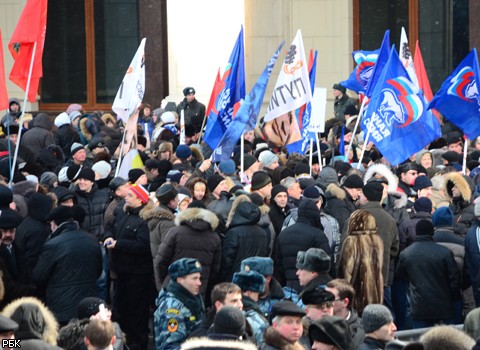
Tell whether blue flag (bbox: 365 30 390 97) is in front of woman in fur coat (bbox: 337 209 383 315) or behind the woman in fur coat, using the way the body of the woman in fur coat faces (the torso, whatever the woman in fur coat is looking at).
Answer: in front

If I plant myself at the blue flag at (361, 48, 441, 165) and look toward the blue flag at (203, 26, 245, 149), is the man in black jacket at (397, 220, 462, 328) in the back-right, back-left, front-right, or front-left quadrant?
back-left

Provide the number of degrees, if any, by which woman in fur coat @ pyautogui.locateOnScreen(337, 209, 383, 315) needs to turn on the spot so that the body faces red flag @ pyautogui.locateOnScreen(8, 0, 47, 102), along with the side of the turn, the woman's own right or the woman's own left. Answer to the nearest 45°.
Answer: approximately 45° to the woman's own left

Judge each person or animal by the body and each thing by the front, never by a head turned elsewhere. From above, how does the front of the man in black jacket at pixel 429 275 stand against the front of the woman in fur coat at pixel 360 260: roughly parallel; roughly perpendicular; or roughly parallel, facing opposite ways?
roughly parallel

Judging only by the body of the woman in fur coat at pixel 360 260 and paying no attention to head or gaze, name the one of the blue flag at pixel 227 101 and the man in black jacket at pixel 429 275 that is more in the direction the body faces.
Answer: the blue flag

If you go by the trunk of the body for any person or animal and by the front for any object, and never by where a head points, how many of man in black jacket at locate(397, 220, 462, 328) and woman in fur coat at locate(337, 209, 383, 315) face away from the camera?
2

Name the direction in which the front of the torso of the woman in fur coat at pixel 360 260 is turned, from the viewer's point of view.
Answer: away from the camera

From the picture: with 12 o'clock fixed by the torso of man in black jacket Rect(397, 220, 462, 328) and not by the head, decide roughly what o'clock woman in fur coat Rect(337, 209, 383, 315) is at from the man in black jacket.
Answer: The woman in fur coat is roughly at 8 o'clock from the man in black jacket.

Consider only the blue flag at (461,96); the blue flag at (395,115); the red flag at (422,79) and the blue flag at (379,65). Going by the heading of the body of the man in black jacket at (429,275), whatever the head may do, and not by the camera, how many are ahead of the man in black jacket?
4

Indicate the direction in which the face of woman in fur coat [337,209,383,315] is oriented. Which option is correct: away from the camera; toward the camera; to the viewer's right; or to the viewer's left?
away from the camera

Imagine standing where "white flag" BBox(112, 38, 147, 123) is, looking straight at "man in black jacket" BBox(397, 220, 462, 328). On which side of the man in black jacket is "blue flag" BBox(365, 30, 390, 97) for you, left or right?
left

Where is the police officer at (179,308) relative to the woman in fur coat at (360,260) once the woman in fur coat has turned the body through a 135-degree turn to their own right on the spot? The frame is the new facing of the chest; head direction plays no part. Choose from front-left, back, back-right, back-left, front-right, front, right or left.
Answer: right

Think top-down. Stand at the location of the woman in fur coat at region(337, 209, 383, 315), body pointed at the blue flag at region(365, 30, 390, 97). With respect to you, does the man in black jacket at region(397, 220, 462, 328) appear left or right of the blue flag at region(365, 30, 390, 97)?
right

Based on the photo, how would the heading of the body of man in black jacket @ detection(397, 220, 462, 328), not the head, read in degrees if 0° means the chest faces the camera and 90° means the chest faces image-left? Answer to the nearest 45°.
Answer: approximately 180°

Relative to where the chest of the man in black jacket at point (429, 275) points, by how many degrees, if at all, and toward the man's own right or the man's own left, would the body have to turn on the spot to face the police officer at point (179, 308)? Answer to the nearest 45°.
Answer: approximately 135° to the man's own left

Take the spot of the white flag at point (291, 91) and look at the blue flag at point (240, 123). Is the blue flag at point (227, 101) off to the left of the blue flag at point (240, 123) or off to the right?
right

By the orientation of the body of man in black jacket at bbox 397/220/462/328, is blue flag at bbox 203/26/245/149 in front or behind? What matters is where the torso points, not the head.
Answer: in front

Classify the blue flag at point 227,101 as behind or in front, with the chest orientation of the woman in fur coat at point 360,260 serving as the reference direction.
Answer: in front

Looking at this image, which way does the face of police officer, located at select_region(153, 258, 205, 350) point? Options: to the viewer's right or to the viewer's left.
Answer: to the viewer's right

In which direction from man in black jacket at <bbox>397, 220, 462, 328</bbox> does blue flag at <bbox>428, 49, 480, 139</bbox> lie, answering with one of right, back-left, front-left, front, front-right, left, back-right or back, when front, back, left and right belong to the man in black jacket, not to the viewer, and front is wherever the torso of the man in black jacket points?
front
